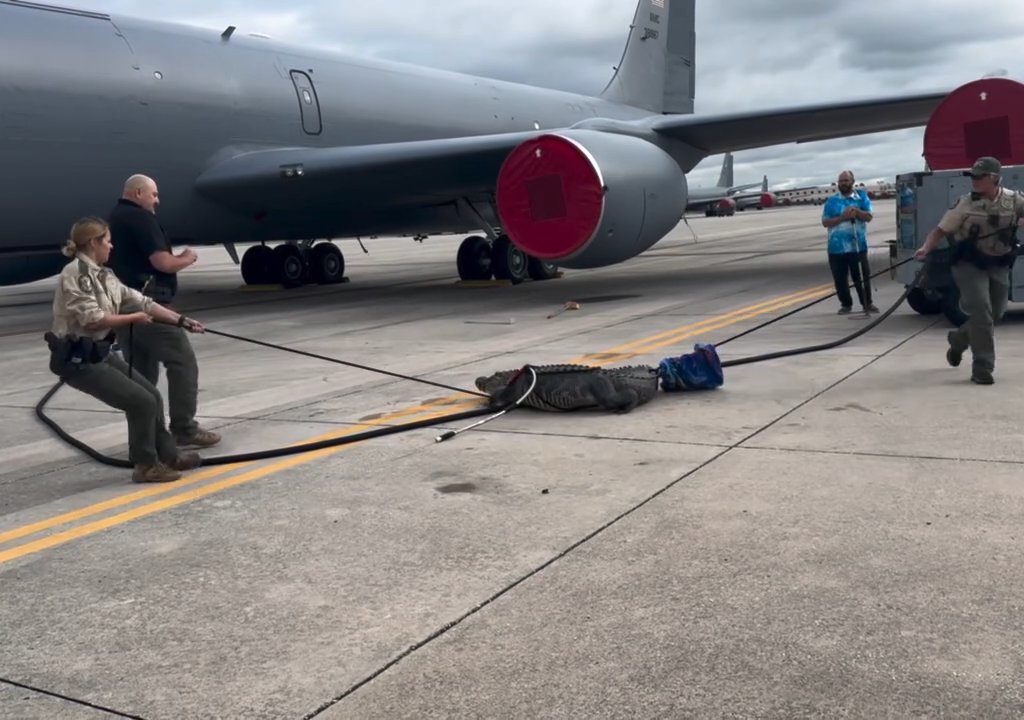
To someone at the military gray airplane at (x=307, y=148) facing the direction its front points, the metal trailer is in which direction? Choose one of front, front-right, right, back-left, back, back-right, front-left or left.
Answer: left

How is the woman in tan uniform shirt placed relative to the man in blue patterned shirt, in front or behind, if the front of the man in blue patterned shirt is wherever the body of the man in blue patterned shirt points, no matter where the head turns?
in front

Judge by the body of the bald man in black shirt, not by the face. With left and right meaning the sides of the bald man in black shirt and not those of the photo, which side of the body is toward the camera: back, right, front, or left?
right

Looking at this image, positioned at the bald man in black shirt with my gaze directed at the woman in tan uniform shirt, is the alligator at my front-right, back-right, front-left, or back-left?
back-left

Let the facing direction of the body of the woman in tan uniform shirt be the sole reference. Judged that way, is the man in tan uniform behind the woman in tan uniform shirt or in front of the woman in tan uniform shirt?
in front

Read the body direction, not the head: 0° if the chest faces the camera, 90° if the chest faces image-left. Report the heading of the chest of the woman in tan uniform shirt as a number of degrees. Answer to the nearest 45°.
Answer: approximately 270°

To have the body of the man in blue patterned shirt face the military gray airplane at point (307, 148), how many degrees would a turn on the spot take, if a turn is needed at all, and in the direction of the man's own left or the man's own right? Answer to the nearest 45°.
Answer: approximately 90° to the man's own right

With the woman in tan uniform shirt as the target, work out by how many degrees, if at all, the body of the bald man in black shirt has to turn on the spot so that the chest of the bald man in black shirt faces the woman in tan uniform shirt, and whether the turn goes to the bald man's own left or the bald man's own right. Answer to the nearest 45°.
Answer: approximately 90° to the bald man's own right

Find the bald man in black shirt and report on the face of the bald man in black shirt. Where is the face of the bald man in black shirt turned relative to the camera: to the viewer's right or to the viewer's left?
to the viewer's right

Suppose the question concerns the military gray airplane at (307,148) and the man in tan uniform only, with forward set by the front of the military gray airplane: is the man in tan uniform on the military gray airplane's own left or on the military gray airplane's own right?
on the military gray airplane's own left

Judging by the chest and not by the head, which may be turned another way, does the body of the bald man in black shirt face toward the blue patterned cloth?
yes
